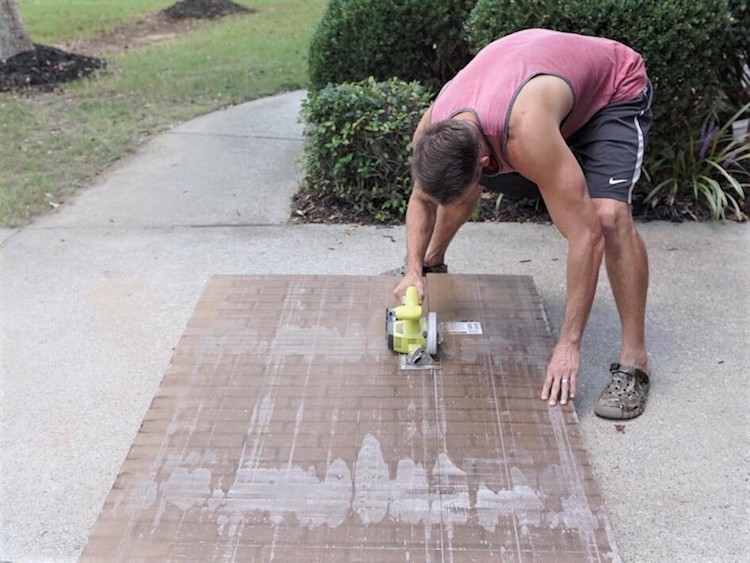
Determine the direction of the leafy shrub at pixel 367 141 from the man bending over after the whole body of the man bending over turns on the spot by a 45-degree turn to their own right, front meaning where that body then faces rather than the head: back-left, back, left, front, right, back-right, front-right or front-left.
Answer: front-right

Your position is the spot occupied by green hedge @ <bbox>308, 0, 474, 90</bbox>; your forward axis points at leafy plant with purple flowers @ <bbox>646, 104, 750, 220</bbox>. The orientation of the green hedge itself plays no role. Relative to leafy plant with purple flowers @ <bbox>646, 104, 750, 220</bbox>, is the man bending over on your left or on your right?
right

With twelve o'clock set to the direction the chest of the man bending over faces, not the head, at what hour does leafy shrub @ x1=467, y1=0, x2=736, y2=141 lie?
The leafy shrub is roughly at 5 o'clock from the man bending over.

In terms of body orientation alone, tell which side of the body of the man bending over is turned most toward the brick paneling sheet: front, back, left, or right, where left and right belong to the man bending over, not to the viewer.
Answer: front

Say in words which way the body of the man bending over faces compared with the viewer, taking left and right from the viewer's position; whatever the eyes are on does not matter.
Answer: facing the viewer and to the left of the viewer

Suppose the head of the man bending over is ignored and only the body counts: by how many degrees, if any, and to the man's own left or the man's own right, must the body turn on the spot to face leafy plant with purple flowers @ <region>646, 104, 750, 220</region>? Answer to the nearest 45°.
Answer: approximately 180°

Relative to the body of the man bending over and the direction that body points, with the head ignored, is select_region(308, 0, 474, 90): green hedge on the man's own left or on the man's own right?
on the man's own right
